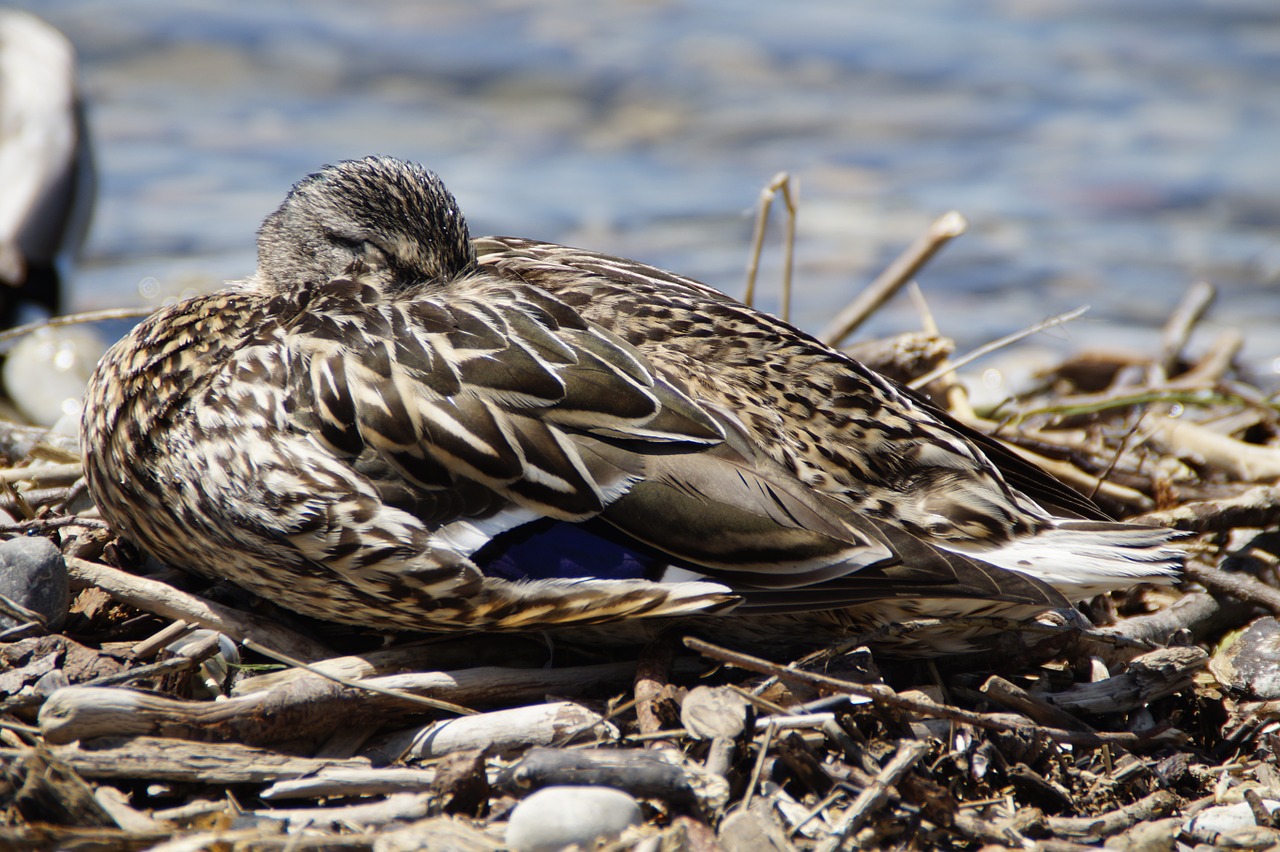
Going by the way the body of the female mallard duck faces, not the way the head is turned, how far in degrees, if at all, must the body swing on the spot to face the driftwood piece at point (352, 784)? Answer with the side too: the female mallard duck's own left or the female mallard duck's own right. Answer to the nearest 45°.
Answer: approximately 45° to the female mallard duck's own left

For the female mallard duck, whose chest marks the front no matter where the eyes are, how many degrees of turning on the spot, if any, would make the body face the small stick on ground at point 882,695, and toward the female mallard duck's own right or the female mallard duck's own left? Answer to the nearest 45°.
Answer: approximately 135° to the female mallard duck's own left

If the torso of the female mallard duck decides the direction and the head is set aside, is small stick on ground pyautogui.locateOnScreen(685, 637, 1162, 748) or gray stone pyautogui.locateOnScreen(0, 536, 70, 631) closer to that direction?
the gray stone

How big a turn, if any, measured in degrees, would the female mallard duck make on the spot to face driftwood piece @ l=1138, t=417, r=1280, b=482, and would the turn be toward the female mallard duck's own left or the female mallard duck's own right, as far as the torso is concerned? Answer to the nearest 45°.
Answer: approximately 135° to the female mallard duck's own right

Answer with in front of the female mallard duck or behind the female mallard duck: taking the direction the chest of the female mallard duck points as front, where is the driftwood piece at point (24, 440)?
in front

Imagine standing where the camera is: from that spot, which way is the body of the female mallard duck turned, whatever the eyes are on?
to the viewer's left

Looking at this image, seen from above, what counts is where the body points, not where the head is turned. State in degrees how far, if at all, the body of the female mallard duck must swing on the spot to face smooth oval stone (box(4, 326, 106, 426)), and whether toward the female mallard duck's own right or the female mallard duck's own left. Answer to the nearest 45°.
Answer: approximately 45° to the female mallard duck's own right

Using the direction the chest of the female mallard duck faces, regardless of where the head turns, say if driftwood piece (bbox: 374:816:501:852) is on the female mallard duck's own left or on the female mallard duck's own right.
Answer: on the female mallard duck's own left

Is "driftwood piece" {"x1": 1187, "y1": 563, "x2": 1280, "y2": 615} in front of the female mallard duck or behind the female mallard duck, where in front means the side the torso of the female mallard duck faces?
behind
